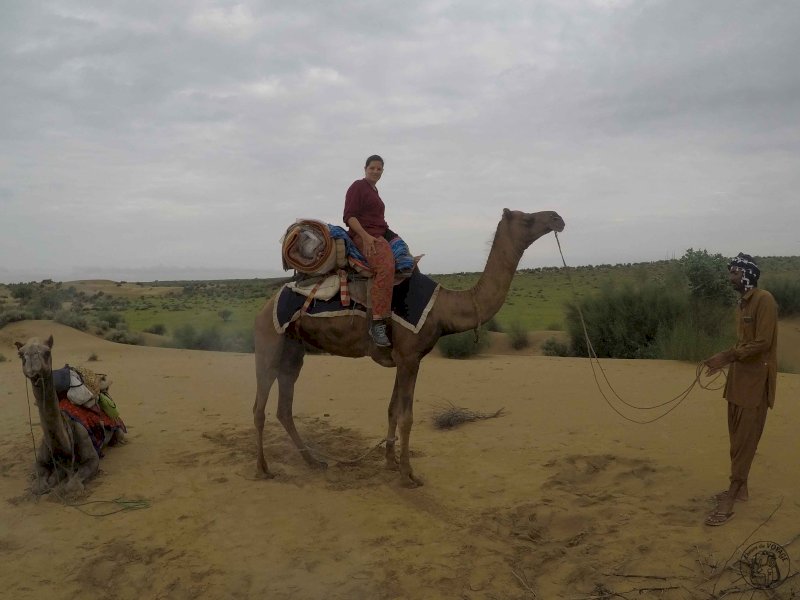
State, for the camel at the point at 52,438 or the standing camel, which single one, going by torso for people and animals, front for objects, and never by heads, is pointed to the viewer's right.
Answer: the standing camel

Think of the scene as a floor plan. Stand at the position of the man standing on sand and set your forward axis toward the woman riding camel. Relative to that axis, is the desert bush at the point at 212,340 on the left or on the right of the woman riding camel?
right

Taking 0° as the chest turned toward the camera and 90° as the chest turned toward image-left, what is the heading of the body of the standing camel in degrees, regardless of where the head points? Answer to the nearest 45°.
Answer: approximately 270°

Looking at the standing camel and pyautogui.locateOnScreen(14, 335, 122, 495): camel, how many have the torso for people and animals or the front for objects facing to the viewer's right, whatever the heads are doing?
1

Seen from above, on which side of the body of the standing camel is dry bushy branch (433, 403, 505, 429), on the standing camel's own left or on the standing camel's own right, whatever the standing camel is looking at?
on the standing camel's own left

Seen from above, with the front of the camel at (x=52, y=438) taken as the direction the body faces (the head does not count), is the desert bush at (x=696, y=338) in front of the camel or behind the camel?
behind

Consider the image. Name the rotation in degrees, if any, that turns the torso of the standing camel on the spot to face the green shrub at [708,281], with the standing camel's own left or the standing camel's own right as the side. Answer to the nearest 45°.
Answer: approximately 45° to the standing camel's own left

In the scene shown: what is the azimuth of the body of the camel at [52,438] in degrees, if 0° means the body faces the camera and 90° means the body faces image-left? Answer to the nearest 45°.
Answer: approximately 45°

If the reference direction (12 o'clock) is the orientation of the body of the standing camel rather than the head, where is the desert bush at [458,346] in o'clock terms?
The desert bush is roughly at 9 o'clock from the standing camel.

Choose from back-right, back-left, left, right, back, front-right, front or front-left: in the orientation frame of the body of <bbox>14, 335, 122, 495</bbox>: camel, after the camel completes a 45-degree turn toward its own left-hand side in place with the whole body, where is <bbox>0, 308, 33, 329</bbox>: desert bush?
back
